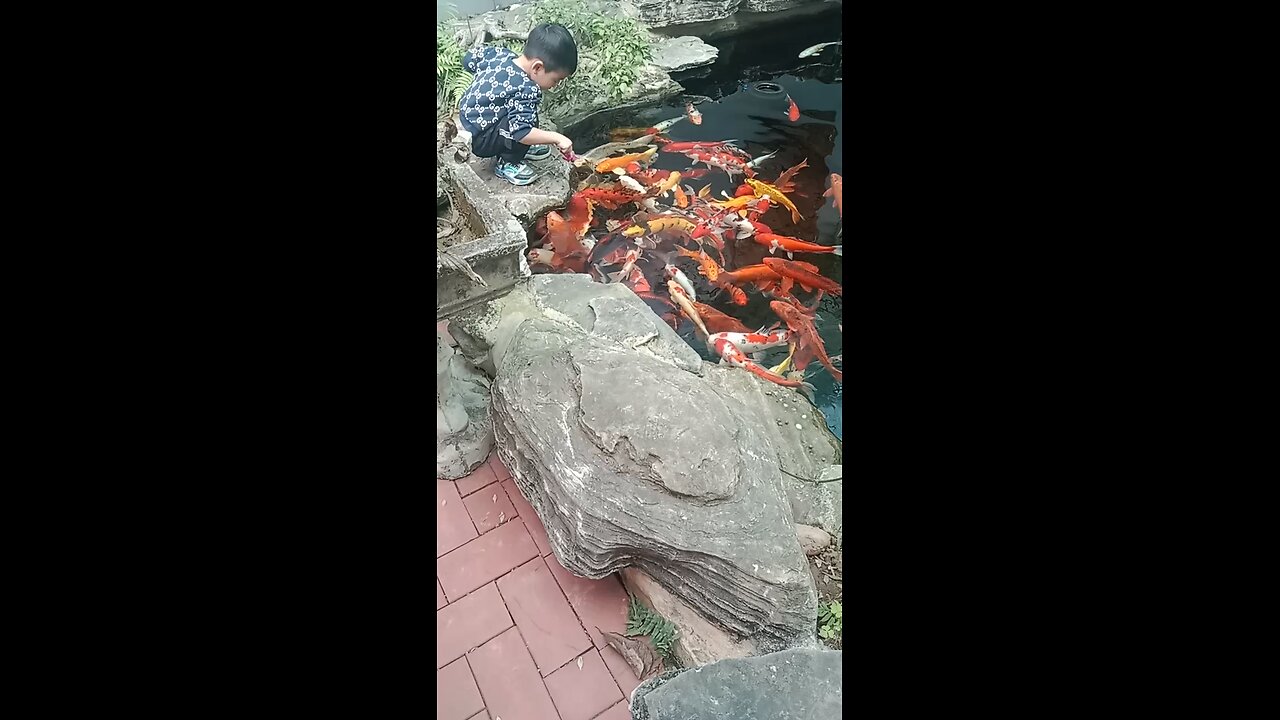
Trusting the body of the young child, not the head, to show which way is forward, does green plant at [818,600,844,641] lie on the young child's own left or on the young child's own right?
on the young child's own right

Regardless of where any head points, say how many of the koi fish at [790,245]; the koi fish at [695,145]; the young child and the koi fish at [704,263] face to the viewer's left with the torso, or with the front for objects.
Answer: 2

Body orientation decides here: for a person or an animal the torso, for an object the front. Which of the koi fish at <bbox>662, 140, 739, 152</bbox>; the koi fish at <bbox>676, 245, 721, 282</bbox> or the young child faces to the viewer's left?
the koi fish at <bbox>662, 140, 739, 152</bbox>

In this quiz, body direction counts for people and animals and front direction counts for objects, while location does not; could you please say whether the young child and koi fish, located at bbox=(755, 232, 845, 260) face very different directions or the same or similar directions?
very different directions

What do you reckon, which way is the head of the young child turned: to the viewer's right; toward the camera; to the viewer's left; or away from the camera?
to the viewer's right

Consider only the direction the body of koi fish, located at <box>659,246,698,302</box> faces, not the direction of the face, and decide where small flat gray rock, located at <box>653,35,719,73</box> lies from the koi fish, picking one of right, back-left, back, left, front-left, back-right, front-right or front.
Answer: front-right

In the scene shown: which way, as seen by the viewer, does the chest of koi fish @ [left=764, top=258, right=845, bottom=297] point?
to the viewer's left

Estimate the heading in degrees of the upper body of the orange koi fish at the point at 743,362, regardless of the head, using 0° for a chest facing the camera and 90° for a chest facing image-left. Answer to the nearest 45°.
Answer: approximately 135°

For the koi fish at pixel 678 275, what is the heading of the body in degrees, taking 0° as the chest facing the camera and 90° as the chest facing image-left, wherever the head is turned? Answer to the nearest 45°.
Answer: approximately 135°
